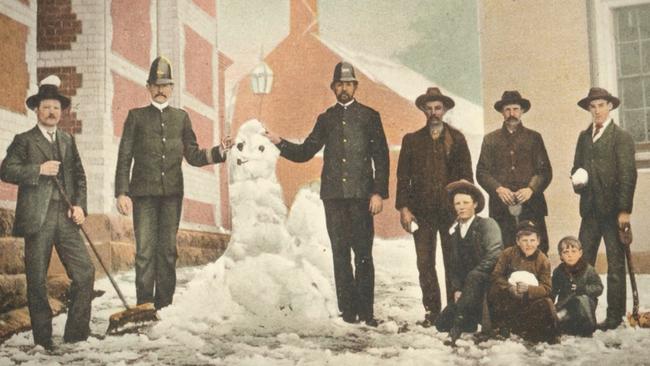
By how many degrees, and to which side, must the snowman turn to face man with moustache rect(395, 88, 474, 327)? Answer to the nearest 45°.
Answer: approximately 90° to its left

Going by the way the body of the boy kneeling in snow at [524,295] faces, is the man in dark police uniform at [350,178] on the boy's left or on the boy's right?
on the boy's right

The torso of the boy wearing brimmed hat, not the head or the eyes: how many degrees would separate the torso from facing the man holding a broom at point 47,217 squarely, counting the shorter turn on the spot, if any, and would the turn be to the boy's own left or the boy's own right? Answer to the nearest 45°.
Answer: approximately 45° to the boy's own right

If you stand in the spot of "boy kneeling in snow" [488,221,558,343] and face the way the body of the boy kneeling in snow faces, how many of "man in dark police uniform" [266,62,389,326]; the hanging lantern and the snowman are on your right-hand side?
3

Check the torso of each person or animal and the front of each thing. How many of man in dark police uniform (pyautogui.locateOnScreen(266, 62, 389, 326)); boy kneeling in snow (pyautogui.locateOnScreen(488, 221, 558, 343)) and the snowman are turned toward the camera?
3

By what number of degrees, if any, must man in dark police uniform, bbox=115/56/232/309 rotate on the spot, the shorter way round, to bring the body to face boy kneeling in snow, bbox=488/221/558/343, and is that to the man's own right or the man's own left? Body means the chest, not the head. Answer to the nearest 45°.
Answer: approximately 90° to the man's own left

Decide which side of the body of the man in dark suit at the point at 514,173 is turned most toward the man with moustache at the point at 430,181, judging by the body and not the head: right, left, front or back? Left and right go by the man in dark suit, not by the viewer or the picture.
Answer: right

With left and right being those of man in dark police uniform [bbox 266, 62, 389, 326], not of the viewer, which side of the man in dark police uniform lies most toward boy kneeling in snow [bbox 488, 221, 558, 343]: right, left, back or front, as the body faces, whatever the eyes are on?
left
